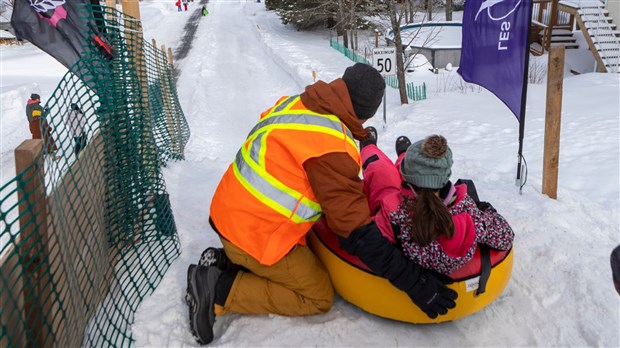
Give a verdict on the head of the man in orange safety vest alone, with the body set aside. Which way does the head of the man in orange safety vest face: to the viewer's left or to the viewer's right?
to the viewer's right

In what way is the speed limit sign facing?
toward the camera

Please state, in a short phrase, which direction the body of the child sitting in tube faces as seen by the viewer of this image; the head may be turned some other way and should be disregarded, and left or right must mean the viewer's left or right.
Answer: facing away from the viewer and to the left of the viewer

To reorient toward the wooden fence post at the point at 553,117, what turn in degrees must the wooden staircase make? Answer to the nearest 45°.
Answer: approximately 45° to its right

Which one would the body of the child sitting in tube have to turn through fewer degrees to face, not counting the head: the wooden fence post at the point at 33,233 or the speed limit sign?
the speed limit sign

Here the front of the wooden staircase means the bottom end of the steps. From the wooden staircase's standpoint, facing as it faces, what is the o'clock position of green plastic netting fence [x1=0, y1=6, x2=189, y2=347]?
The green plastic netting fence is roughly at 2 o'clock from the wooden staircase.

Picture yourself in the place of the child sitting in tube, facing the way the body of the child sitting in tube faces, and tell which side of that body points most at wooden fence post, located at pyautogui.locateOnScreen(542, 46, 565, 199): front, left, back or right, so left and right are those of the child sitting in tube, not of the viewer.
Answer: right

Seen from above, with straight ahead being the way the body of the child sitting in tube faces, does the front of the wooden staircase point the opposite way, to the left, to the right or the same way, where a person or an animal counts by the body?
the opposite way

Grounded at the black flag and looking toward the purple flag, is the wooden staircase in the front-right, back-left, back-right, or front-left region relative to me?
front-left

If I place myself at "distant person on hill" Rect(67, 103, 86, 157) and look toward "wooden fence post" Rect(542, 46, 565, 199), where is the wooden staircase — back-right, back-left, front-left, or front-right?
front-left

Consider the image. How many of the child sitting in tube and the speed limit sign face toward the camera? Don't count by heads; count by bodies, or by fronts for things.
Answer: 1

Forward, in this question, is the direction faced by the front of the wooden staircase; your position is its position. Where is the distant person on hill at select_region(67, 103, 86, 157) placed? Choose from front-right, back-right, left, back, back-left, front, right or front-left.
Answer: front-right
